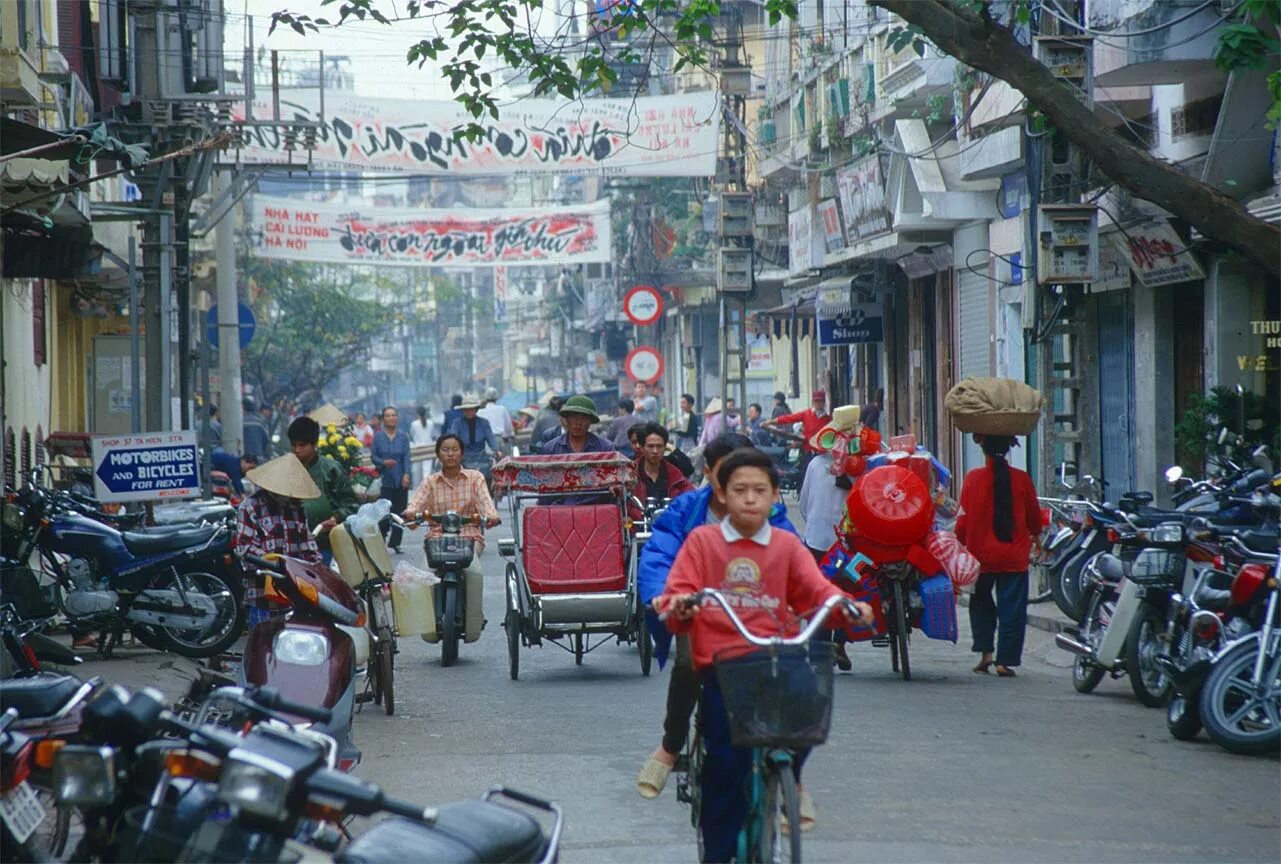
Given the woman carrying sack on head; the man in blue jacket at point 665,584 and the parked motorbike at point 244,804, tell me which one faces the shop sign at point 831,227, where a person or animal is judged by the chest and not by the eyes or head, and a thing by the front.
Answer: the woman carrying sack on head

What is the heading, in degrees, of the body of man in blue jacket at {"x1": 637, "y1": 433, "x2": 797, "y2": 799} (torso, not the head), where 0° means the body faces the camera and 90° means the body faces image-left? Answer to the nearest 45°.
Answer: approximately 0°

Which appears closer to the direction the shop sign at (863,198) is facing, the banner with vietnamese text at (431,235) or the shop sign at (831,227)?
the banner with vietnamese text

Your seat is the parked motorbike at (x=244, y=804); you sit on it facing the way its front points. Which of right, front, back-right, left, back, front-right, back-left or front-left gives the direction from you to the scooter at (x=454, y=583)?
back-right

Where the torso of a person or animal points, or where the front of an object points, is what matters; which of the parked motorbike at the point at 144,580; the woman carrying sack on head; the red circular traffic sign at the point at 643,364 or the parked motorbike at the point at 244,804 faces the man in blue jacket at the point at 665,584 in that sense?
the red circular traffic sign

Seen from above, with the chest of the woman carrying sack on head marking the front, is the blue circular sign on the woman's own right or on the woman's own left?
on the woman's own left

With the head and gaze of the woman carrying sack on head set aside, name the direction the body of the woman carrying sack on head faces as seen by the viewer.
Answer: away from the camera

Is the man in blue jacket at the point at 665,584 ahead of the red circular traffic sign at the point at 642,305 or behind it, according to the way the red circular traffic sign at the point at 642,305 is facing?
ahead

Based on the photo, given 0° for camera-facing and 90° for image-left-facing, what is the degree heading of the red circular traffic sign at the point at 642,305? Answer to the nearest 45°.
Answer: approximately 0°

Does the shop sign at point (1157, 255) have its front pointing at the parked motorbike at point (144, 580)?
yes

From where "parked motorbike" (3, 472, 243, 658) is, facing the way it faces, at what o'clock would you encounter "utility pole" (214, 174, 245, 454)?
The utility pole is roughly at 3 o'clock from the parked motorbike.

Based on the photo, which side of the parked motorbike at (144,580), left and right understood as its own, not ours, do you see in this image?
left

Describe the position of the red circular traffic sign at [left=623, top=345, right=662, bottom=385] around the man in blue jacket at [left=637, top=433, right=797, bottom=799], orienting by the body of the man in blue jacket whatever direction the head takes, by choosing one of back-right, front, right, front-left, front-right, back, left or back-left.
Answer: back

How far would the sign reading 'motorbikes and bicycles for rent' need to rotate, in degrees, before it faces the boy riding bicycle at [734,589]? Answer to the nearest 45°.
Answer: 0° — it already faces them

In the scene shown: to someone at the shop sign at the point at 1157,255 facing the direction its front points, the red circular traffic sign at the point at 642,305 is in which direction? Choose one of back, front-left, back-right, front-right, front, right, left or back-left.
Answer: right
